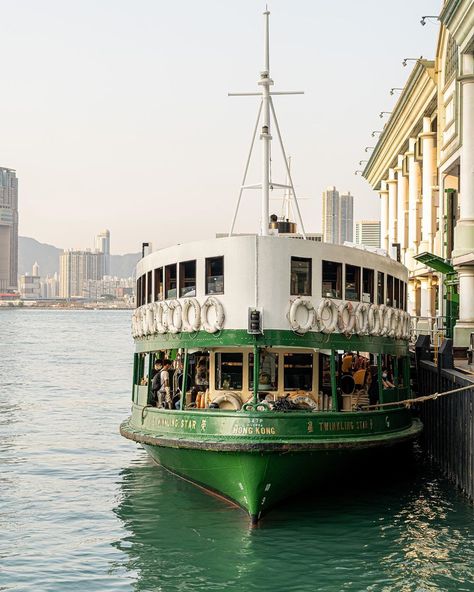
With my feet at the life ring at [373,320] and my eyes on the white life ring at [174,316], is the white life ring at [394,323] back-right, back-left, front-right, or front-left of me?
back-right

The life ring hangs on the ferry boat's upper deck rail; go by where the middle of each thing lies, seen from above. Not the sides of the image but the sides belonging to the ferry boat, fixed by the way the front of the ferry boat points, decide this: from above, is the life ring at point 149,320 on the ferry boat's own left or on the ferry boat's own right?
on the ferry boat's own right

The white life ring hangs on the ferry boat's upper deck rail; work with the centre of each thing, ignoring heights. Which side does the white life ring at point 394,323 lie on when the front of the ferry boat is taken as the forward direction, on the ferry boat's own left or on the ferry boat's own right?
on the ferry boat's own left

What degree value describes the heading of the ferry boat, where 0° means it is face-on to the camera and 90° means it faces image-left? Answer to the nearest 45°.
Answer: approximately 0°
